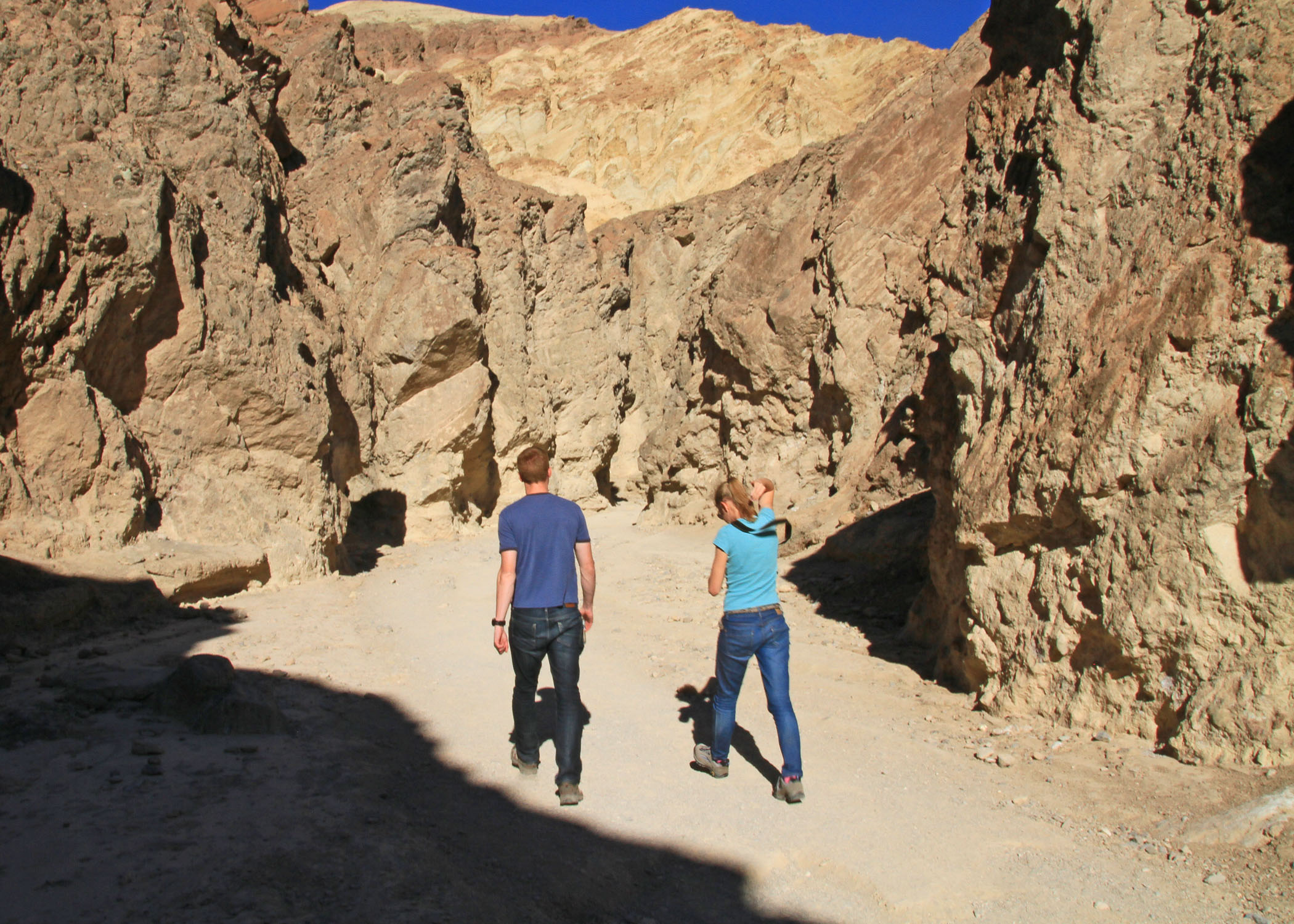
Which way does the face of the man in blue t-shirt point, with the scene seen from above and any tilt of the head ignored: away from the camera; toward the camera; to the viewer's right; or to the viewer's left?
away from the camera

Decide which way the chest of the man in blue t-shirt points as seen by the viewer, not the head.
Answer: away from the camera

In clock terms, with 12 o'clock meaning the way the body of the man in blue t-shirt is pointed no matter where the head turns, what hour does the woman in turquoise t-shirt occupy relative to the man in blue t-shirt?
The woman in turquoise t-shirt is roughly at 3 o'clock from the man in blue t-shirt.
